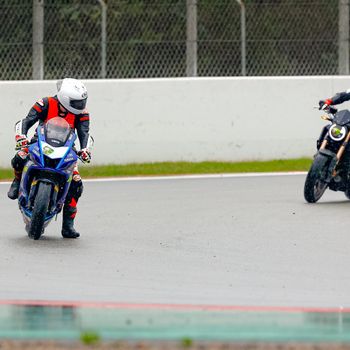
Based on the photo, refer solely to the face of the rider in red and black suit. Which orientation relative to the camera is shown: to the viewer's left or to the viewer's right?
to the viewer's right

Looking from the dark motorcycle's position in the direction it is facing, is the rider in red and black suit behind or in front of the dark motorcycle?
in front

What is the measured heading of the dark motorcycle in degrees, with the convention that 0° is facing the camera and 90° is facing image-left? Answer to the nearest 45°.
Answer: approximately 45°

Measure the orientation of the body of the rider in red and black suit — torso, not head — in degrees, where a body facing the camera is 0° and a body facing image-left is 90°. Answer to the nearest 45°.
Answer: approximately 0°
